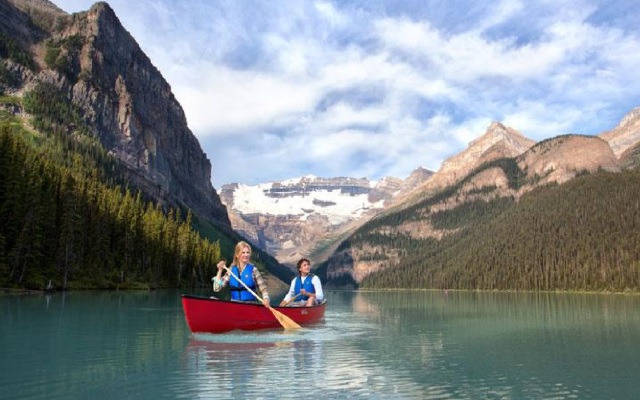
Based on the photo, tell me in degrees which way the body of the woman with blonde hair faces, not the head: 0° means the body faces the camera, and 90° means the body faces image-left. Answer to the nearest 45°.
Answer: approximately 0°

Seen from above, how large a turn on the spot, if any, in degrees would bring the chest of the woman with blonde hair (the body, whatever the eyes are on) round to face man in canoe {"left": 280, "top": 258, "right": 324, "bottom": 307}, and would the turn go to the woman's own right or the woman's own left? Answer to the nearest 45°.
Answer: approximately 135° to the woman's own left
